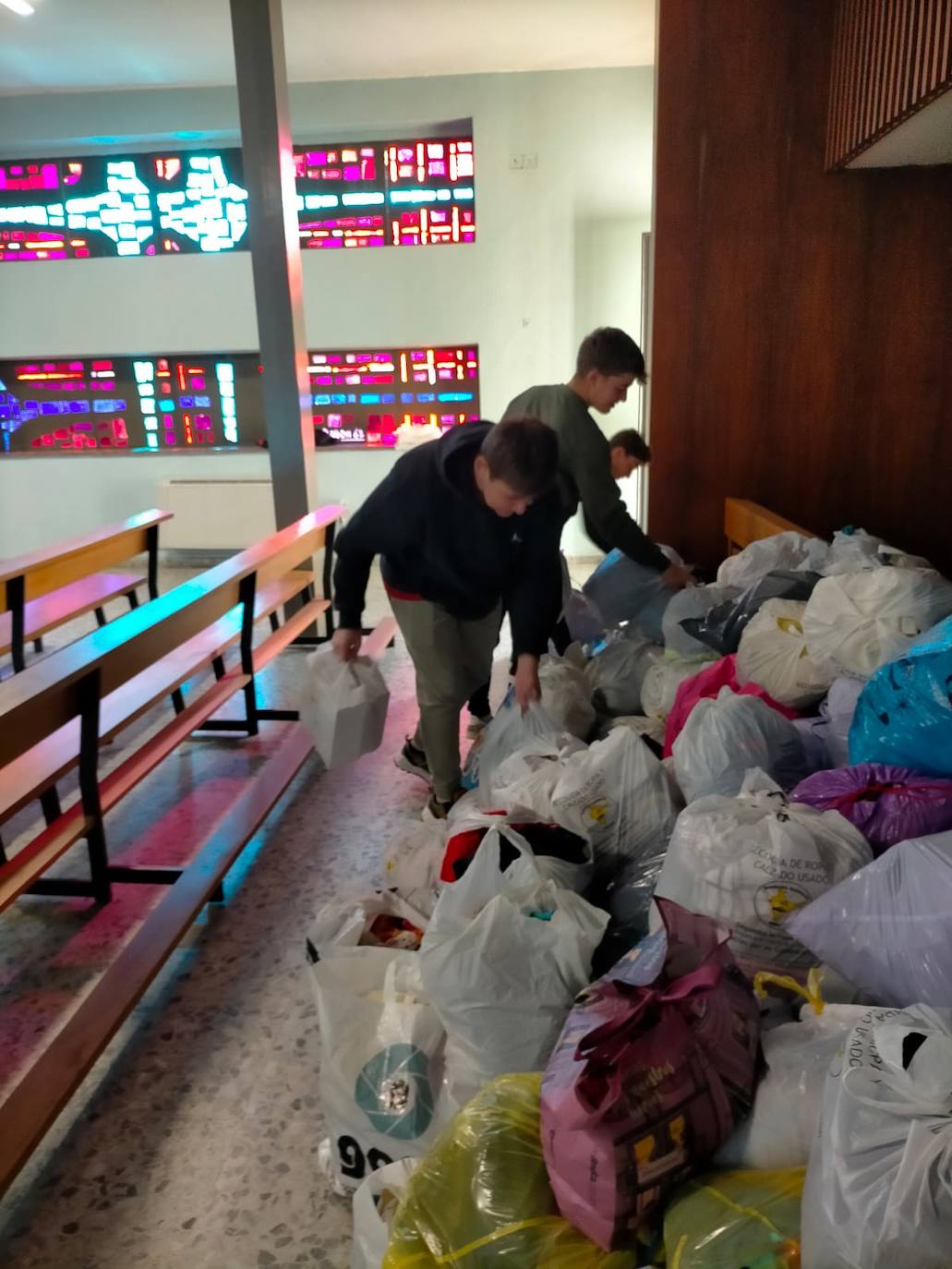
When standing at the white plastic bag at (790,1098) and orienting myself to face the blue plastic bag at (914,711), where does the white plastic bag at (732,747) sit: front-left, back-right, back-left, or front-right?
front-left

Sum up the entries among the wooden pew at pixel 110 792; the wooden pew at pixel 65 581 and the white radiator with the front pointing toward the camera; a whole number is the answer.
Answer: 1

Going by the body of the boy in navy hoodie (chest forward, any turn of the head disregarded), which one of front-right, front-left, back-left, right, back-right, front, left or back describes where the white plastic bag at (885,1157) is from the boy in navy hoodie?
front-right

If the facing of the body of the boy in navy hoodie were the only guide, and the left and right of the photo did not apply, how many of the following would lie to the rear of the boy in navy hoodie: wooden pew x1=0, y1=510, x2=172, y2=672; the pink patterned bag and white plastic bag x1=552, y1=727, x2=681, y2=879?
1

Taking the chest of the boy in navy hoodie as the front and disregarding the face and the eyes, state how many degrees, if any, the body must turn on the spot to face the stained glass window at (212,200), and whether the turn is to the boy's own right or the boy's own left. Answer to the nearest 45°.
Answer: approximately 135° to the boy's own left

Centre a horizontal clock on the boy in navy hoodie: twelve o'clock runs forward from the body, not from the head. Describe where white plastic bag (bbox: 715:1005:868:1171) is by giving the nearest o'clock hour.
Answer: The white plastic bag is roughly at 1 o'clock from the boy in navy hoodie.

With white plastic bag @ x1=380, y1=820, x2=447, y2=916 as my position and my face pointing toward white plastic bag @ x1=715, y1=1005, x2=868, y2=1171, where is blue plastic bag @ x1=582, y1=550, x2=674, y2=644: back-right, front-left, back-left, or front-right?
back-left

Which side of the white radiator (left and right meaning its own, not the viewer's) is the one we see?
front

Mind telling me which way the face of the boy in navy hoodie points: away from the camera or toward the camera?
toward the camera

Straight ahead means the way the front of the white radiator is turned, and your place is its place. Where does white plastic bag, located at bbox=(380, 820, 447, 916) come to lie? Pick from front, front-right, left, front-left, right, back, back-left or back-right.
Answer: front

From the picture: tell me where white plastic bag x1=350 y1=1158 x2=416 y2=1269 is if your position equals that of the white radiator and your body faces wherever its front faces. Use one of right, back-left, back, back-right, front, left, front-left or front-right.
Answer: front

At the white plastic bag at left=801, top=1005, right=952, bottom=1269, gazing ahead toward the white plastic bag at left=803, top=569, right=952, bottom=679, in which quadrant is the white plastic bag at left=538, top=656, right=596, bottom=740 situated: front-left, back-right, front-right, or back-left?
front-left
